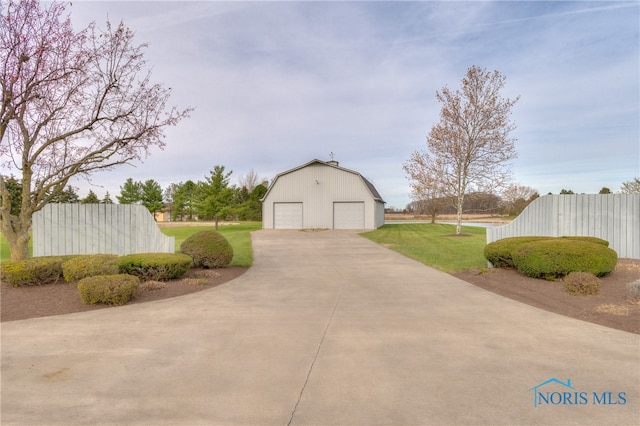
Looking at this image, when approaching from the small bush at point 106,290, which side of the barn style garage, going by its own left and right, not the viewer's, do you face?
front

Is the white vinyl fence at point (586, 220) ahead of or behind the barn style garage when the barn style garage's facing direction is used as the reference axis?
ahead

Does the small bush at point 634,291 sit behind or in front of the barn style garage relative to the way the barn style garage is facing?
in front

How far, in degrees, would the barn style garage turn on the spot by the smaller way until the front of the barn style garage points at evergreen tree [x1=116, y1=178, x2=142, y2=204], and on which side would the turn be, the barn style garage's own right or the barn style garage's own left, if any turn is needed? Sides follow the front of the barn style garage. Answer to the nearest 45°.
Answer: approximately 135° to the barn style garage's own right

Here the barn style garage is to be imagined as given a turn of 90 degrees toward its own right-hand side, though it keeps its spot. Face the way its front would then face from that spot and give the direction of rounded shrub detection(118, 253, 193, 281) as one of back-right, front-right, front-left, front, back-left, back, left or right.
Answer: left

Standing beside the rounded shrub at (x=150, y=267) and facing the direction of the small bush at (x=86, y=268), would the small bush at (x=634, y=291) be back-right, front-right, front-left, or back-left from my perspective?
back-left

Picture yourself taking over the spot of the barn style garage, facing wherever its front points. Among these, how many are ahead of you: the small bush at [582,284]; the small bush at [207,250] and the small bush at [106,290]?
3

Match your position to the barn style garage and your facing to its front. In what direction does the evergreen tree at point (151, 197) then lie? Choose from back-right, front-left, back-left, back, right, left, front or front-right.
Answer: back-right

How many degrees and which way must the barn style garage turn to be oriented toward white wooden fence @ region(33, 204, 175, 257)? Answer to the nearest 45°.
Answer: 0° — it already faces it

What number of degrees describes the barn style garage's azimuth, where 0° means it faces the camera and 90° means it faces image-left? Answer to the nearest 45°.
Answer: approximately 0°

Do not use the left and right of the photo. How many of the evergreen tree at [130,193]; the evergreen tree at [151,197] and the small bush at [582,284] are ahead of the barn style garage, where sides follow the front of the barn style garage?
1

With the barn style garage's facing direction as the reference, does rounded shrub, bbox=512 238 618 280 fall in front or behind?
in front

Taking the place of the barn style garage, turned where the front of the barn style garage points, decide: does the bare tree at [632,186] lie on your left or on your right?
on your left
